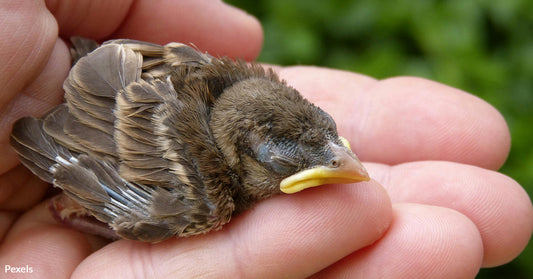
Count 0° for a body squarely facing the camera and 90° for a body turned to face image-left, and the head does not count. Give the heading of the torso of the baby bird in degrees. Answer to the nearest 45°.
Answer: approximately 270°
